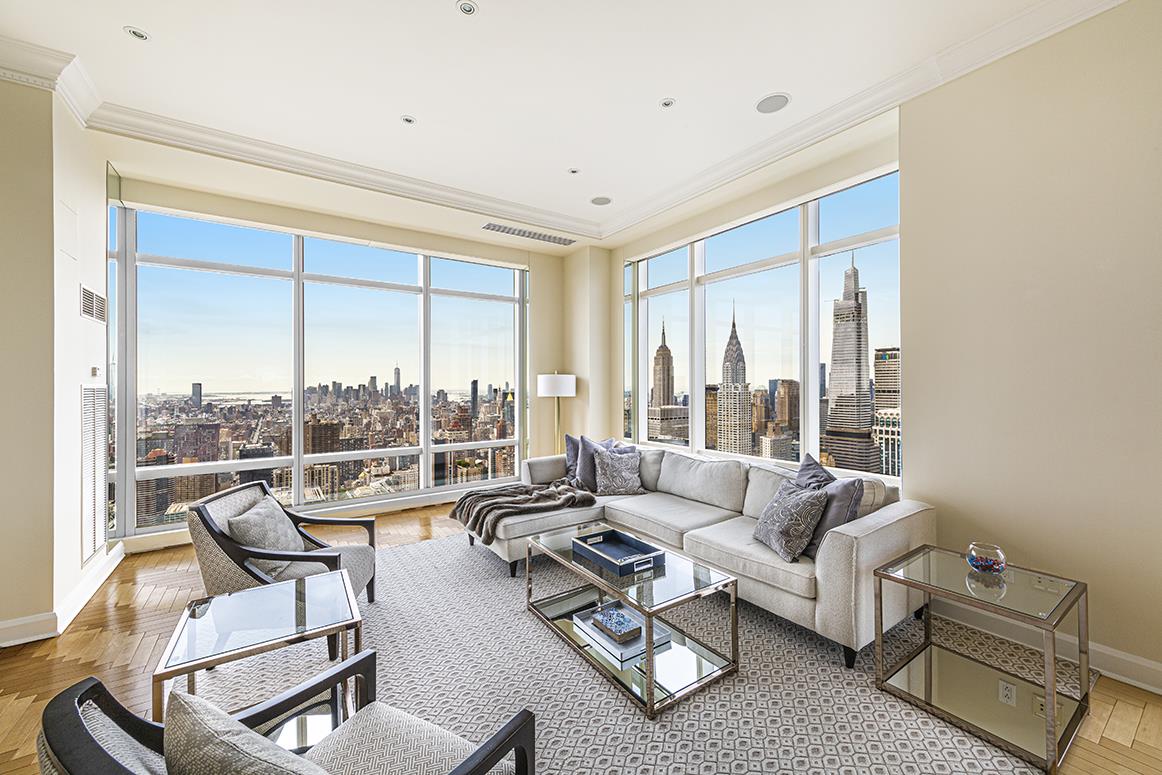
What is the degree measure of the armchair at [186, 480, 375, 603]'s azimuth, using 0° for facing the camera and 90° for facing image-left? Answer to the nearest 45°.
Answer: approximately 270°

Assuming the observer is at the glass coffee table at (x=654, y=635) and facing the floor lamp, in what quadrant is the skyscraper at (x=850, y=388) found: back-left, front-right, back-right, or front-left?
front-right

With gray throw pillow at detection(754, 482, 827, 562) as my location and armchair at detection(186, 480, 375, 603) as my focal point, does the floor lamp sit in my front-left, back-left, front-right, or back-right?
front-right

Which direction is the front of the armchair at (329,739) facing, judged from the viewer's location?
facing away from the viewer and to the right of the viewer

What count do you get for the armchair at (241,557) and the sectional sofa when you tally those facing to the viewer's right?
1

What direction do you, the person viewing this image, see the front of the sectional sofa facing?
facing the viewer and to the left of the viewer

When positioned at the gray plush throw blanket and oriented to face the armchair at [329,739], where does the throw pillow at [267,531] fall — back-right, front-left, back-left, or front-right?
front-right

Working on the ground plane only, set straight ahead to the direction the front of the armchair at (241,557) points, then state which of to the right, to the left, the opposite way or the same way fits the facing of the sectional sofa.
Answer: the opposite way

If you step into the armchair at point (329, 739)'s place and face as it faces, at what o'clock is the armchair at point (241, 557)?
the armchair at point (241, 557) is roughly at 10 o'clock from the armchair at point (329, 739).

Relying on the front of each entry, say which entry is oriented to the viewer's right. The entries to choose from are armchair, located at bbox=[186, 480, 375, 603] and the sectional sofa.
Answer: the armchair

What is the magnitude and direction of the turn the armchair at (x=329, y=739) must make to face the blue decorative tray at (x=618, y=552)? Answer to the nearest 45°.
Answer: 0° — it already faces it

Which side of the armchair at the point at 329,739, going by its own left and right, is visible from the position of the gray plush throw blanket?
front

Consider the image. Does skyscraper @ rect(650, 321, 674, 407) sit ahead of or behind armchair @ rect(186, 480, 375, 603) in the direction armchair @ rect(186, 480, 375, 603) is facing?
ahead

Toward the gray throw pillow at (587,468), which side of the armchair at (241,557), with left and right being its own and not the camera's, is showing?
front

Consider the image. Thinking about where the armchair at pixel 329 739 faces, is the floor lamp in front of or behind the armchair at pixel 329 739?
in front

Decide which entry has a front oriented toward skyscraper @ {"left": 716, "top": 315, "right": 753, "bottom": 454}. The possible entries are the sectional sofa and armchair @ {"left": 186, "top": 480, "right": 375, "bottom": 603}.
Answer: the armchair

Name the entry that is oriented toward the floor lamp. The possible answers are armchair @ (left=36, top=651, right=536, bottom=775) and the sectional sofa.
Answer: the armchair
